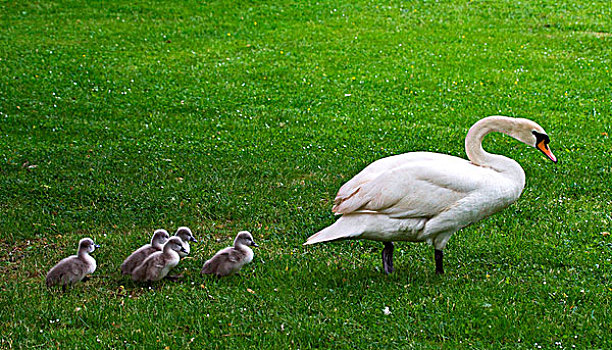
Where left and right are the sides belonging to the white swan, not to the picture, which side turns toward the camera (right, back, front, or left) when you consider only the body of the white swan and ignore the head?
right
